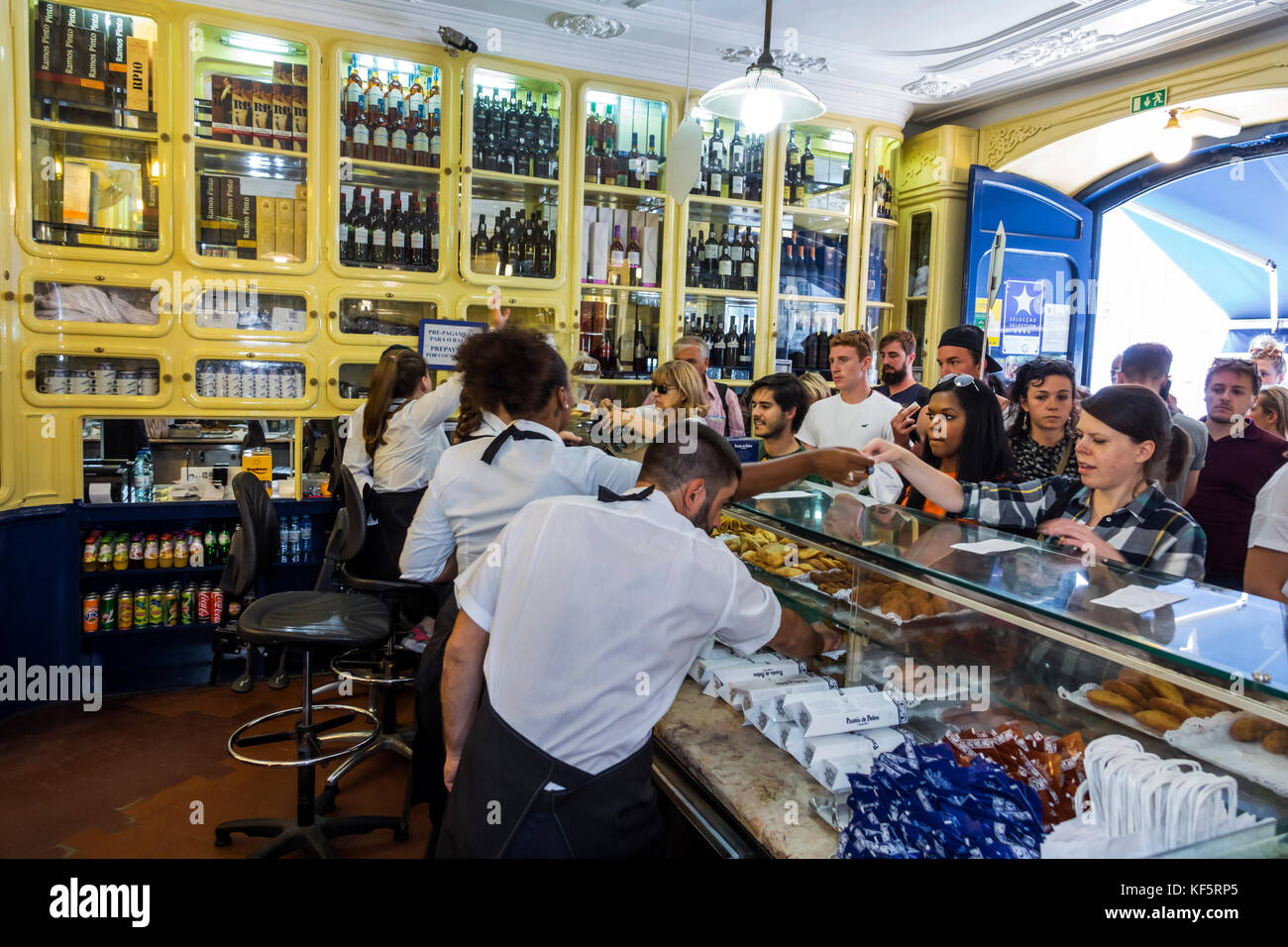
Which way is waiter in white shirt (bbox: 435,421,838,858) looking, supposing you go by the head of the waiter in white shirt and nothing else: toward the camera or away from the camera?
away from the camera

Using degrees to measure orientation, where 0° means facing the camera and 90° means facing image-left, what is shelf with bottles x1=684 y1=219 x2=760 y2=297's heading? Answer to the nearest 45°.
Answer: approximately 0°

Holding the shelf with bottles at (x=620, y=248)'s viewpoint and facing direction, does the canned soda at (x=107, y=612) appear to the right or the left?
on its right

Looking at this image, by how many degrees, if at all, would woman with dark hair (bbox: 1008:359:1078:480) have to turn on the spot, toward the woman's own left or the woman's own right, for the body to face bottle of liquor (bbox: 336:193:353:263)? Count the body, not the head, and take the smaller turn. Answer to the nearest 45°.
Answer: approximately 90° to the woman's own right

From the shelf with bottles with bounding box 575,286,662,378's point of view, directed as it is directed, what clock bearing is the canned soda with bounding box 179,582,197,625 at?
The canned soda is roughly at 2 o'clock from the shelf with bottles.
